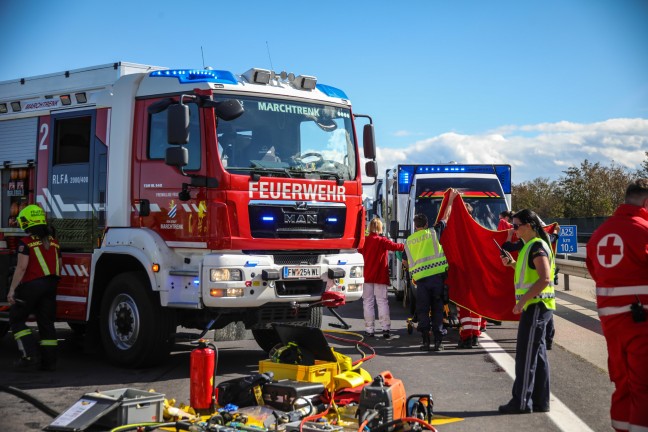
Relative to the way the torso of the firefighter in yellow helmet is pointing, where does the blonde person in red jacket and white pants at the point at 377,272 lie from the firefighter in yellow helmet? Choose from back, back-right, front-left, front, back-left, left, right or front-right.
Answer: back-right

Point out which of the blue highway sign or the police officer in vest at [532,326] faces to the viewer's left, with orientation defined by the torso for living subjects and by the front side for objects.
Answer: the police officer in vest

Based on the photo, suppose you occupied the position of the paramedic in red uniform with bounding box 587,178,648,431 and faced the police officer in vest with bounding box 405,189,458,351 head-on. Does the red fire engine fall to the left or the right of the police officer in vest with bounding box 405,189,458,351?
left

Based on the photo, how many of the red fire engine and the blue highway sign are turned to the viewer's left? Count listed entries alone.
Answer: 0

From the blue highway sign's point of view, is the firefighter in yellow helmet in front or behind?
in front

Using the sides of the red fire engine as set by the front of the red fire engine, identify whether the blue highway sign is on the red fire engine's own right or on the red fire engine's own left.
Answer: on the red fire engine's own left

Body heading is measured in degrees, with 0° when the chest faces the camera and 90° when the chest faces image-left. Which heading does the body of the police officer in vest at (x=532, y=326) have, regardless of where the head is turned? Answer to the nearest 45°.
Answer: approximately 90°

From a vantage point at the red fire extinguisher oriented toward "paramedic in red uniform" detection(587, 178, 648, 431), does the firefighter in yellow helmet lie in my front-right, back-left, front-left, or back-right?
back-left

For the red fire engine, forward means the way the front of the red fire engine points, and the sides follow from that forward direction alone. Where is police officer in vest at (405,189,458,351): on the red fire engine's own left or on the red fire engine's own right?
on the red fire engine's own left

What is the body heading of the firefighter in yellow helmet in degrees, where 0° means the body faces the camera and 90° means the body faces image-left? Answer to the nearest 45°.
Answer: approximately 135°

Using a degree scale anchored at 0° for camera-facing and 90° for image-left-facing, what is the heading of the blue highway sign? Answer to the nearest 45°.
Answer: approximately 0°

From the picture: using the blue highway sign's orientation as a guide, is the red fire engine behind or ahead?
ahead

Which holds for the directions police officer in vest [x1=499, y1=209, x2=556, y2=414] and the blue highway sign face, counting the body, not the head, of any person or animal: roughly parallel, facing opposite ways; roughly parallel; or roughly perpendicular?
roughly perpendicular

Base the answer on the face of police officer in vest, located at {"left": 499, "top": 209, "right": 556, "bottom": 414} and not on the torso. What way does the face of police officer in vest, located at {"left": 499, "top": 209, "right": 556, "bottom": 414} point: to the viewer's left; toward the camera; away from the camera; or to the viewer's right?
to the viewer's left

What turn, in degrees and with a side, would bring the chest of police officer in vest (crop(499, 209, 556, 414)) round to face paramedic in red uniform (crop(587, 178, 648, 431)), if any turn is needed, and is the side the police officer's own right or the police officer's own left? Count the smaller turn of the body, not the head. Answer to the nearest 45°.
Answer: approximately 135° to the police officer's own left
